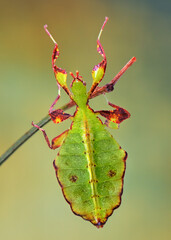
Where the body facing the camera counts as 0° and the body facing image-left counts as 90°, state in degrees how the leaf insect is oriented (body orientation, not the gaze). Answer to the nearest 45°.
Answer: approximately 180°
